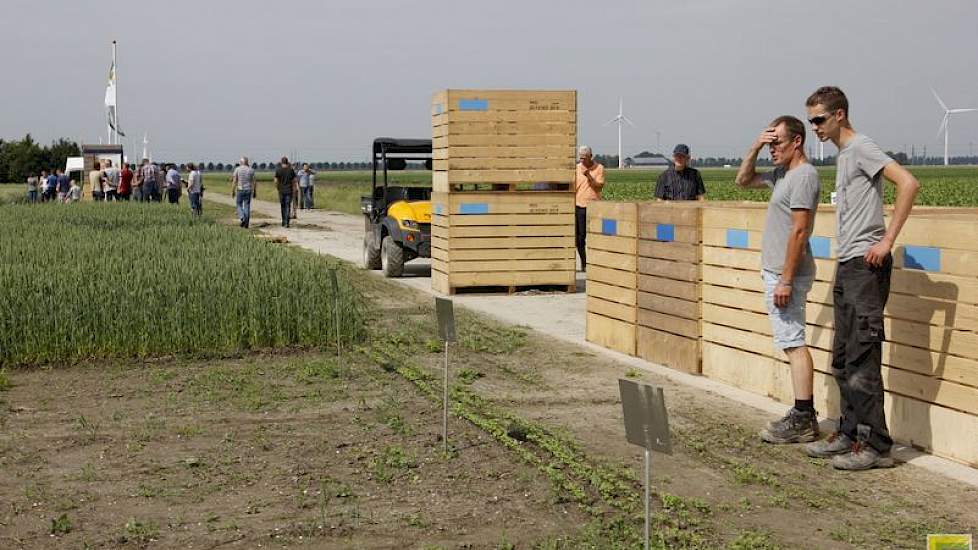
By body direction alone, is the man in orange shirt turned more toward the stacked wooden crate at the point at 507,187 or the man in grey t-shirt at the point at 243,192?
the stacked wooden crate

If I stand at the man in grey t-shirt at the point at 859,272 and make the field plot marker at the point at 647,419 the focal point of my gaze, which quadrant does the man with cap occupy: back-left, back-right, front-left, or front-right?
back-right

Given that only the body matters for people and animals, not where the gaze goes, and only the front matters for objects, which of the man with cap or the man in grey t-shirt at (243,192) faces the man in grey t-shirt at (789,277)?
the man with cap

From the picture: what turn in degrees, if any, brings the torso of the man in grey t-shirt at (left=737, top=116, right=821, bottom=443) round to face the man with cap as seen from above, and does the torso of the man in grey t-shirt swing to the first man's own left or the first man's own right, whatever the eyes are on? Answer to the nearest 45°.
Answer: approximately 90° to the first man's own right

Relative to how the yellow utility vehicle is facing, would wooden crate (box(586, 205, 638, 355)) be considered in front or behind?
in front

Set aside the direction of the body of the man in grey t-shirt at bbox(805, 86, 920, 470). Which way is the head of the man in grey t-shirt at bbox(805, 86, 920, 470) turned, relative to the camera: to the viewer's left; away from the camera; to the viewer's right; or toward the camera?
to the viewer's left
